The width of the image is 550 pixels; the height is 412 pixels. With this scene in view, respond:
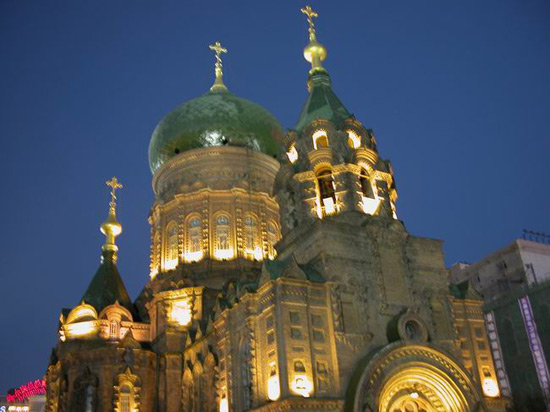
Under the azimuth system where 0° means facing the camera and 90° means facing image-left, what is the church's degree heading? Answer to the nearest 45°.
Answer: approximately 315°

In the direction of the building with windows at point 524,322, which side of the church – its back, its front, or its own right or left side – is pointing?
left
